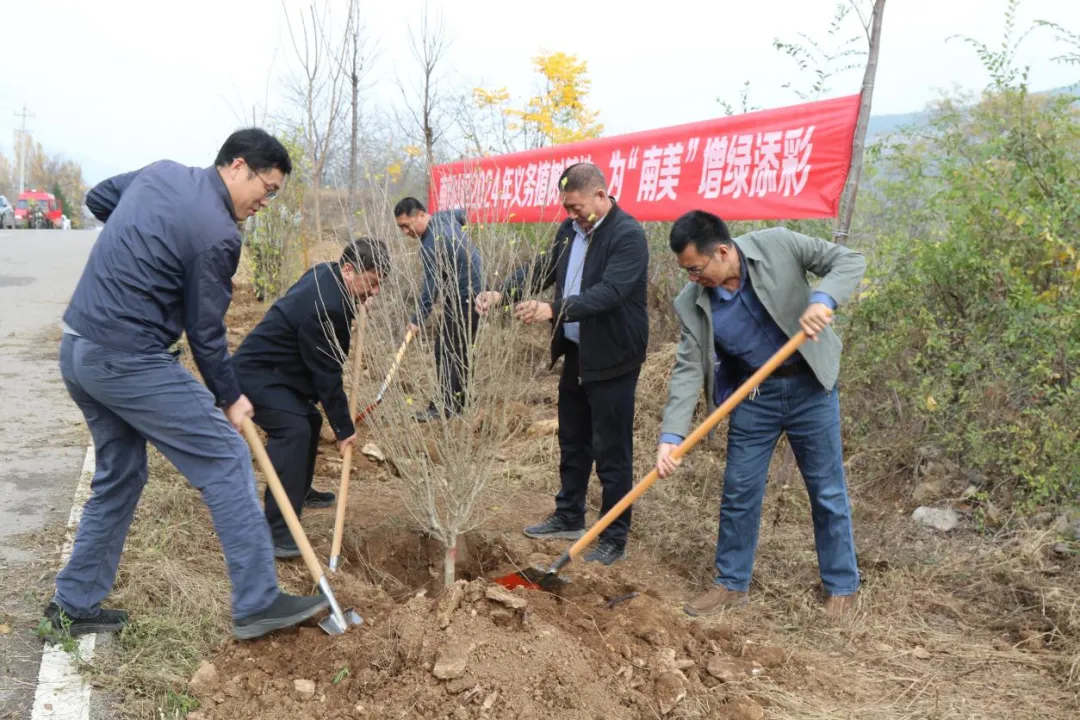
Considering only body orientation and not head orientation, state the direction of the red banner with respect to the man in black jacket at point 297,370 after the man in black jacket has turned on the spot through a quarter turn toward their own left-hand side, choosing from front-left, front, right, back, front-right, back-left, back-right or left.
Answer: right

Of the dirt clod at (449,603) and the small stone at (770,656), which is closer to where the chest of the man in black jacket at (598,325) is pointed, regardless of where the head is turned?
the dirt clod

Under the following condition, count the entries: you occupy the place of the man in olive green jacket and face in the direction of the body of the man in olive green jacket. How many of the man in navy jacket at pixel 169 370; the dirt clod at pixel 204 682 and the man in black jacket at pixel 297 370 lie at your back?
0

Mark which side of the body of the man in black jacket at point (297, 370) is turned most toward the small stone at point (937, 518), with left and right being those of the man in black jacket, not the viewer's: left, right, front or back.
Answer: front

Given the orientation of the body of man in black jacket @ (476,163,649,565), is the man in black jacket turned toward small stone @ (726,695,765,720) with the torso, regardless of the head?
no

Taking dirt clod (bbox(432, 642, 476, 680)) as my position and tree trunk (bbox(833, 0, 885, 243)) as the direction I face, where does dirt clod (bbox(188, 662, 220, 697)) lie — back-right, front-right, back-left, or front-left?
back-left

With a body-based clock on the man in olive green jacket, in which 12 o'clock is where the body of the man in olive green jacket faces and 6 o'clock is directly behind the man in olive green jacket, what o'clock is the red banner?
The red banner is roughly at 4 o'clock from the man in olive green jacket.

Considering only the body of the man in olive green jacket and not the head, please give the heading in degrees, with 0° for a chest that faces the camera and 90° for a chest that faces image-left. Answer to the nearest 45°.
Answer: approximately 45°

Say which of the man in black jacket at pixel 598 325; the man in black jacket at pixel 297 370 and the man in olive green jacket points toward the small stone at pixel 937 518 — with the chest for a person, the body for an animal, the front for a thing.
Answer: the man in black jacket at pixel 297 370

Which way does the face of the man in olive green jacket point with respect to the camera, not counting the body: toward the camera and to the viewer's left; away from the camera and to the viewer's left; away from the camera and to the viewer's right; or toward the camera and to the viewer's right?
toward the camera and to the viewer's left

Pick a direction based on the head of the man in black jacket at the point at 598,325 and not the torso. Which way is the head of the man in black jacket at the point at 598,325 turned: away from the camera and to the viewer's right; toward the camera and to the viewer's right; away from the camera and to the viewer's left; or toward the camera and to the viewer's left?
toward the camera and to the viewer's left

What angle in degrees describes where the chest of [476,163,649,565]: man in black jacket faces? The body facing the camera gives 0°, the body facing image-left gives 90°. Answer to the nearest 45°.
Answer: approximately 45°

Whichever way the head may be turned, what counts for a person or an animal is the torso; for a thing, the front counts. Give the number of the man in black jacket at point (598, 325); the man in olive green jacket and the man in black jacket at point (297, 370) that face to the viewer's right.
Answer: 1

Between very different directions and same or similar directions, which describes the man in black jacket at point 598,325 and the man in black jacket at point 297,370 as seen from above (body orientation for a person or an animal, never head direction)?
very different directions

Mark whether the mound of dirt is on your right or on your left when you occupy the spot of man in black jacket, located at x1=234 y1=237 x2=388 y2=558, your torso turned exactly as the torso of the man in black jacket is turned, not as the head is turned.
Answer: on your right

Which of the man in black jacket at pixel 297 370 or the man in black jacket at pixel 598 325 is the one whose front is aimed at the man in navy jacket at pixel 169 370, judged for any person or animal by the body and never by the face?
the man in black jacket at pixel 598 325

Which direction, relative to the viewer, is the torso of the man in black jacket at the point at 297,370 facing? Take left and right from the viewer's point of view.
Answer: facing to the right of the viewer

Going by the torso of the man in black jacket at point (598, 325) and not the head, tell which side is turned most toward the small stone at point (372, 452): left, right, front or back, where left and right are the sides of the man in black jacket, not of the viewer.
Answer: right
